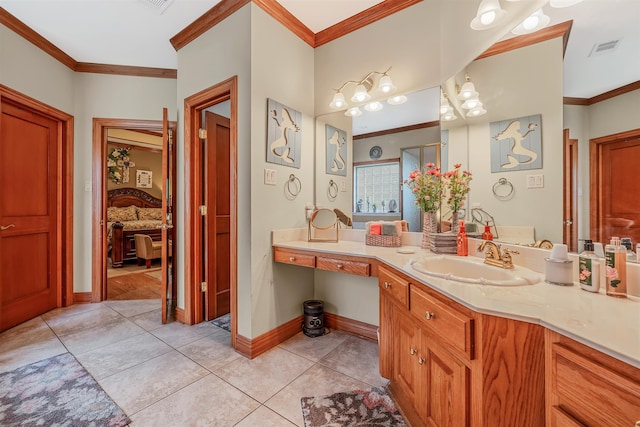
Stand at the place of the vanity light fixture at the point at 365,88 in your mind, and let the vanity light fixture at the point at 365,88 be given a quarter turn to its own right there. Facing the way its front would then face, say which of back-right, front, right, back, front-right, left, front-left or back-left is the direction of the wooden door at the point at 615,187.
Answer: back

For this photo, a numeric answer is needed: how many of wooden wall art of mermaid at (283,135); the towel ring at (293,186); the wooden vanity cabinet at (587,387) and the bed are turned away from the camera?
0

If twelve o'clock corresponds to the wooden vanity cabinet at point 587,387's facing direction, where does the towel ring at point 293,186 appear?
The towel ring is roughly at 2 o'clock from the wooden vanity cabinet.

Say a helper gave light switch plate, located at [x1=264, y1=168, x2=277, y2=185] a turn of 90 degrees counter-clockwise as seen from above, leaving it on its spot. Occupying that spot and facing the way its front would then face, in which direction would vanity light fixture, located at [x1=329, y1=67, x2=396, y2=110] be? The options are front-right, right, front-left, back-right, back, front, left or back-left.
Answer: front-right

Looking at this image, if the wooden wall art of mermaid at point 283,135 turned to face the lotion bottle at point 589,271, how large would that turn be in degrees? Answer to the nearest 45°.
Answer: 0° — it already faces it

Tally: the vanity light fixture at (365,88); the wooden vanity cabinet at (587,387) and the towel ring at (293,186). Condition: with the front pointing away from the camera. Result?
0

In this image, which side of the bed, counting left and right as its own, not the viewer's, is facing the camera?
front

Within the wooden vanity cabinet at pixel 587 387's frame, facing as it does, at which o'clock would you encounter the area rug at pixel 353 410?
The area rug is roughly at 2 o'clock from the wooden vanity cabinet.

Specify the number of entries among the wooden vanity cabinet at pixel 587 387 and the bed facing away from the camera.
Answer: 0

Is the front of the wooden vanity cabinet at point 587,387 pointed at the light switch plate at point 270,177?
no

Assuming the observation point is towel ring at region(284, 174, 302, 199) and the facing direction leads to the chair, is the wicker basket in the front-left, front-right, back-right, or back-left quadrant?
back-right

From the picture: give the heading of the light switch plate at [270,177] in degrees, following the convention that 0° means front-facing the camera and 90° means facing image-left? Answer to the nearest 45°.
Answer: approximately 315°

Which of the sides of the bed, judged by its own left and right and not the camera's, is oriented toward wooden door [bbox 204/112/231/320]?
front

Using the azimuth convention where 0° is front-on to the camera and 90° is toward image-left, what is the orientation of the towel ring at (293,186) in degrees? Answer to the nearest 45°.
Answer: approximately 315°

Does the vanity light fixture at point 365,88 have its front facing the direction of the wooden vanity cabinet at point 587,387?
no

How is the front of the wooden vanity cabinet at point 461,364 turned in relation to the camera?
facing the viewer and to the left of the viewer

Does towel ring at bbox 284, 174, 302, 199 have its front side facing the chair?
no

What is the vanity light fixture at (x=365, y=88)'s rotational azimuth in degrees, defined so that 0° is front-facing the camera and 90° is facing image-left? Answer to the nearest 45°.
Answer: approximately 45°
